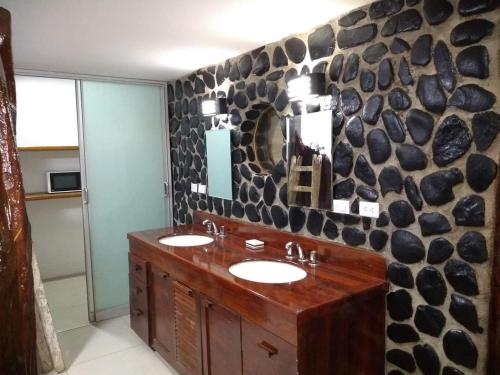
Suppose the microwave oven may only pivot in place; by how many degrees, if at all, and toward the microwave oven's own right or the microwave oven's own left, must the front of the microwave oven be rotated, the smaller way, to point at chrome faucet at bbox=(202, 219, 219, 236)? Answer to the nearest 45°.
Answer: approximately 45° to the microwave oven's own left

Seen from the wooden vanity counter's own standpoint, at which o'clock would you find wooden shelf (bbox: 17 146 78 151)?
The wooden shelf is roughly at 3 o'clock from the wooden vanity counter.

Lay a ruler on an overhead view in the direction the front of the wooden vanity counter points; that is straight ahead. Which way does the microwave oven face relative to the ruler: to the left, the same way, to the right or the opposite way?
to the left

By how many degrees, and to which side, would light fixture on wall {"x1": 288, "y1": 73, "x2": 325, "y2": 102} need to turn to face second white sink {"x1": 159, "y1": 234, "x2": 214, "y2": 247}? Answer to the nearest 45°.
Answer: approximately 90° to its right

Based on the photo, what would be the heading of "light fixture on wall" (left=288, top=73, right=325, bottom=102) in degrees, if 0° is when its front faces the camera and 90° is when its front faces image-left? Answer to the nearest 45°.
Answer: approximately 45°

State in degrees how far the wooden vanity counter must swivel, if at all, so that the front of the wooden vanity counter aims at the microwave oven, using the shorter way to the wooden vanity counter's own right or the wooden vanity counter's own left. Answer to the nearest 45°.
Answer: approximately 90° to the wooden vanity counter's own right
